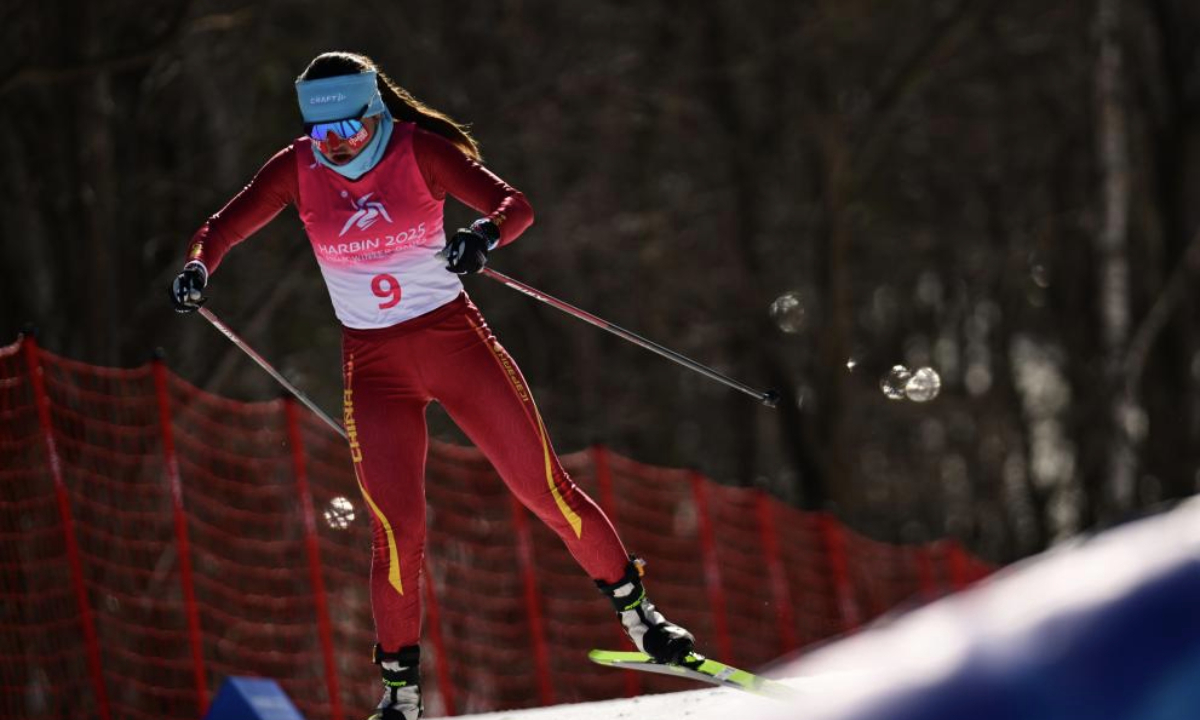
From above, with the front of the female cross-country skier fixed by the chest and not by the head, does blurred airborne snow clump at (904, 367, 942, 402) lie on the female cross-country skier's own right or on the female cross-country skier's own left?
on the female cross-country skier's own left

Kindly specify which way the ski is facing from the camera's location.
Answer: facing the viewer and to the right of the viewer

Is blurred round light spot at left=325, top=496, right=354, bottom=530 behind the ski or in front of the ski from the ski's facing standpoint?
behind

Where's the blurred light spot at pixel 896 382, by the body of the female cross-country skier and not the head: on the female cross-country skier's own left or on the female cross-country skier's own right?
on the female cross-country skier's own left

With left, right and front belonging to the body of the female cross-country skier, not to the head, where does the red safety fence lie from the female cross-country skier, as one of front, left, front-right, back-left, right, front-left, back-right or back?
back

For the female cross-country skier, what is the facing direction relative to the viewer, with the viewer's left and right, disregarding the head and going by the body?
facing the viewer
